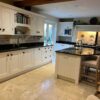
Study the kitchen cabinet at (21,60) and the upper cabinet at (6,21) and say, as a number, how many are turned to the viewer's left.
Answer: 0

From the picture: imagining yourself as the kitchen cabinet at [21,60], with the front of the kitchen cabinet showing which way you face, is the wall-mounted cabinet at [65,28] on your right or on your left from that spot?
on your left

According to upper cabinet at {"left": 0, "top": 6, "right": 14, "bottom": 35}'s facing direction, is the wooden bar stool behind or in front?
in front

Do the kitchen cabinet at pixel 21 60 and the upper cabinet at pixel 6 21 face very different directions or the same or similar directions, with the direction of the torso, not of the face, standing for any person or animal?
same or similar directions

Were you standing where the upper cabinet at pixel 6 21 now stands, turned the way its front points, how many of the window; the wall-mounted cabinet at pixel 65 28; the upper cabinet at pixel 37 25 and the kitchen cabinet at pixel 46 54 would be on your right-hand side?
0

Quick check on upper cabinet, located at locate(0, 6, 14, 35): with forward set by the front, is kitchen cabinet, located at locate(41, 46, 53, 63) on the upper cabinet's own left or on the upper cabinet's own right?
on the upper cabinet's own left

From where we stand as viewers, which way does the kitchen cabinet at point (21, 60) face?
facing the viewer and to the right of the viewer

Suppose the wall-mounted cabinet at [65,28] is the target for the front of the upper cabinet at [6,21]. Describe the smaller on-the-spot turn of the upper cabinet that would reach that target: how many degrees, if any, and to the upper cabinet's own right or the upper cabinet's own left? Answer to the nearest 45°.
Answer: approximately 90° to the upper cabinet's own left

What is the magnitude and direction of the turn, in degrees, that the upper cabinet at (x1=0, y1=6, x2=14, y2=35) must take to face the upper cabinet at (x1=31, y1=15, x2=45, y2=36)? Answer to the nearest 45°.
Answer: approximately 90° to its left

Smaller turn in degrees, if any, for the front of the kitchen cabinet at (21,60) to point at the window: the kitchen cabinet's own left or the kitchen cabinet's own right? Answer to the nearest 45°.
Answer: approximately 90° to the kitchen cabinet's own left
